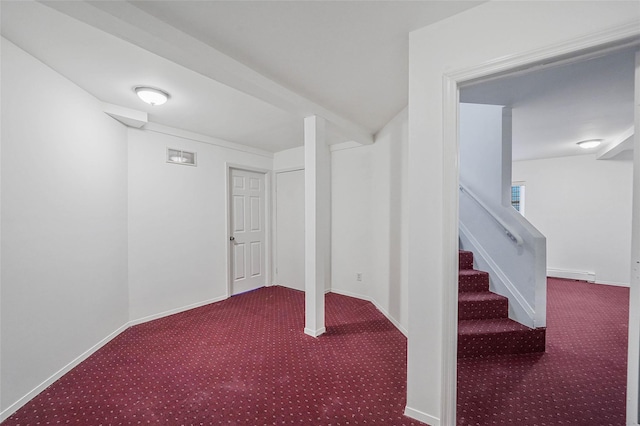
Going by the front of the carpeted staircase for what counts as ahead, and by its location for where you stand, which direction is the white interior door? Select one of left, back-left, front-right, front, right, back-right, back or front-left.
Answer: back-right

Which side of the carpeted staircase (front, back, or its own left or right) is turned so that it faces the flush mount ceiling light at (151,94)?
right

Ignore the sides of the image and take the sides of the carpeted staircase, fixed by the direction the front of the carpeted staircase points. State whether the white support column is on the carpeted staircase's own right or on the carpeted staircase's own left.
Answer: on the carpeted staircase's own right

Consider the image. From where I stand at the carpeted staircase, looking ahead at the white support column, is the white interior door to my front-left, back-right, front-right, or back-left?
front-right

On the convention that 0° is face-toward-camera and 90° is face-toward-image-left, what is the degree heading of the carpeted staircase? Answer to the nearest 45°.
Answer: approximately 315°

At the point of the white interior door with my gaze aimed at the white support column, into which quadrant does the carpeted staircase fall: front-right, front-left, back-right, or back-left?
front-left

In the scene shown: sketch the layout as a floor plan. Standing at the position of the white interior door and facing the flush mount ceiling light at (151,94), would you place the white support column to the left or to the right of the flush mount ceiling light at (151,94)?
left
